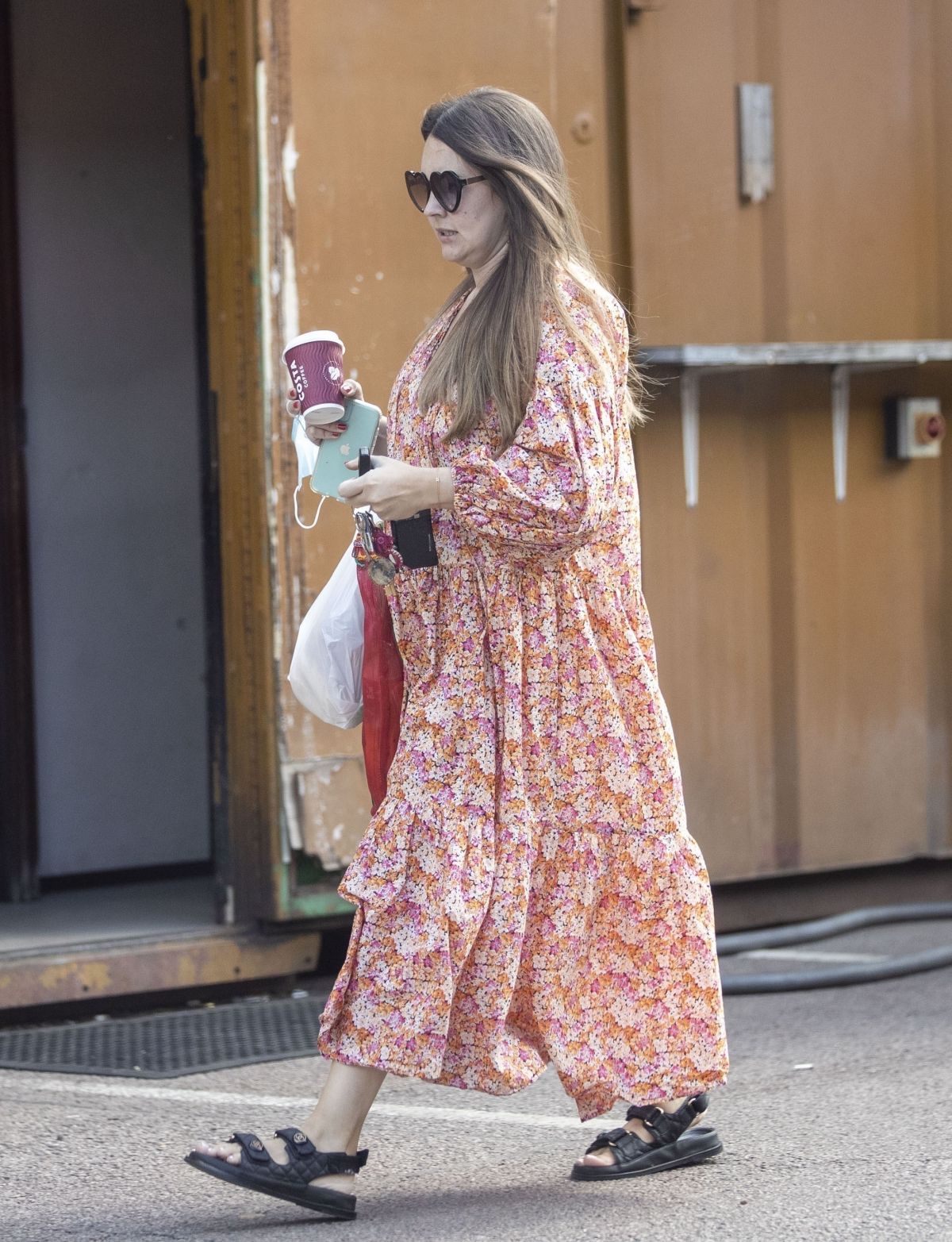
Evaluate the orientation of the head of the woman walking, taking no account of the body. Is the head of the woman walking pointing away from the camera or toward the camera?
toward the camera

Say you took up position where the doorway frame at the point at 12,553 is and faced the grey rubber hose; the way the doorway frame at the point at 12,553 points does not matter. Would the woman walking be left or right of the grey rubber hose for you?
right

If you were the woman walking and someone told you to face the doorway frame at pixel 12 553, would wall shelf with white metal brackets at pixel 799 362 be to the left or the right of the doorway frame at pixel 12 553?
right

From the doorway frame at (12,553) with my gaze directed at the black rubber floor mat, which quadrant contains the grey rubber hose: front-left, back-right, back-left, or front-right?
front-left

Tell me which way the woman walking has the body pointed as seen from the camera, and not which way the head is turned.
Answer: to the viewer's left

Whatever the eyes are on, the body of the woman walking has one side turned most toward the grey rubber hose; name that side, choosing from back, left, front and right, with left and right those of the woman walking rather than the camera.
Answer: right

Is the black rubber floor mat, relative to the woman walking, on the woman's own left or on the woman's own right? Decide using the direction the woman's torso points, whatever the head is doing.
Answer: on the woman's own right

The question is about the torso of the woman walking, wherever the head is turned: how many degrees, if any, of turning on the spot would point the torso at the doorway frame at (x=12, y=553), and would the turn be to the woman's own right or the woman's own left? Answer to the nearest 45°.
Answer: approximately 45° to the woman's own right

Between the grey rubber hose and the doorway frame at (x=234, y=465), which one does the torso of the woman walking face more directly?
the doorway frame

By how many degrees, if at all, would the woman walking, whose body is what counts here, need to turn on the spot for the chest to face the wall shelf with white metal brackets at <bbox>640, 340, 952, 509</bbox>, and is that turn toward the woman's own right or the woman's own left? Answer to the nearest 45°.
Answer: approximately 90° to the woman's own right

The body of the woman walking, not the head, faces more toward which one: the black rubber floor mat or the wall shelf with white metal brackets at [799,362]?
the black rubber floor mat
